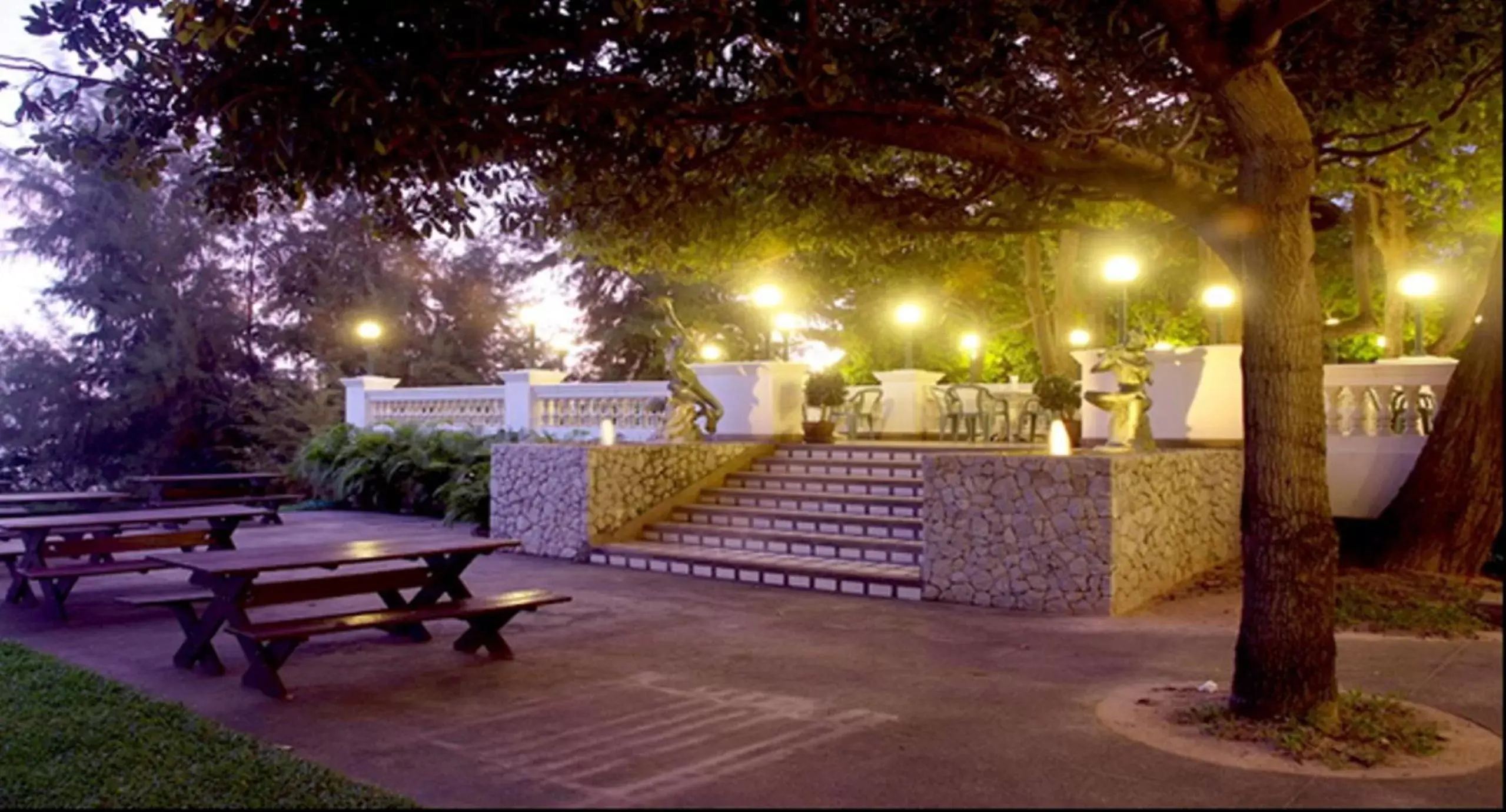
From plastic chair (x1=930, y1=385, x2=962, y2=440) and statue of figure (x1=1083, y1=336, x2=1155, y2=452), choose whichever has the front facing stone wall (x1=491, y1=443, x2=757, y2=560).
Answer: the statue of figure

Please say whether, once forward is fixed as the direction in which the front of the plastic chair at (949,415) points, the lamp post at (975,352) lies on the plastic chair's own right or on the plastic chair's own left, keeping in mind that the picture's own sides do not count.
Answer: on the plastic chair's own left

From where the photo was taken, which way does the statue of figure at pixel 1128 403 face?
to the viewer's left

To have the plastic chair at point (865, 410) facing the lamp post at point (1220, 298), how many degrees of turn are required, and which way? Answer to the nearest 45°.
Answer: approximately 90° to its left

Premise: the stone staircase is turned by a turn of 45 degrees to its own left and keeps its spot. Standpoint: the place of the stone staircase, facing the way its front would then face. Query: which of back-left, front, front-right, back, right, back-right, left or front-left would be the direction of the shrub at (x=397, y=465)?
back-right

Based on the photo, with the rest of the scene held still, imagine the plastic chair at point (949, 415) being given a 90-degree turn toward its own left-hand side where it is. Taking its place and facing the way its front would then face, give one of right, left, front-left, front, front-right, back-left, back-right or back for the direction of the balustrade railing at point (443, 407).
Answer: left

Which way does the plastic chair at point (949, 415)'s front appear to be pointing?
to the viewer's right

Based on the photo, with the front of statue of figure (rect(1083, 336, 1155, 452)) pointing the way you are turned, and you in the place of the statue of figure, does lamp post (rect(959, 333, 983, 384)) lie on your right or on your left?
on your right

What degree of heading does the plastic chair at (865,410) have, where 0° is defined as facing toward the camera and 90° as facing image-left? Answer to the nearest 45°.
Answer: approximately 45°
